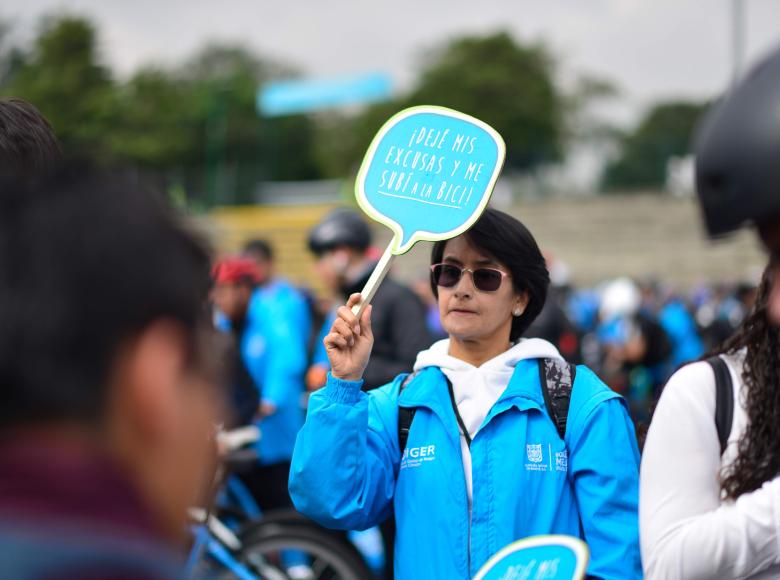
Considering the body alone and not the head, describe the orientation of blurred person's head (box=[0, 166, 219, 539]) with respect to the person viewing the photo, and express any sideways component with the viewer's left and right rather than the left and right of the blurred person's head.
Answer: facing away from the viewer and to the right of the viewer

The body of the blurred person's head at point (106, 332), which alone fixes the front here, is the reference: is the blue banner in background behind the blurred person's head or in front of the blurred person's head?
in front

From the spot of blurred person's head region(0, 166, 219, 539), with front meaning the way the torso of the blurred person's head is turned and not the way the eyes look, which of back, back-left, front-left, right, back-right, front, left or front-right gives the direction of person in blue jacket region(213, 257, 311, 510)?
front-left

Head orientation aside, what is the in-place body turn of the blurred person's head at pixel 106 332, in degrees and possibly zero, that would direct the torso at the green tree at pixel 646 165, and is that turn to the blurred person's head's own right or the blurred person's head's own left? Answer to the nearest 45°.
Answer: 0° — they already face it

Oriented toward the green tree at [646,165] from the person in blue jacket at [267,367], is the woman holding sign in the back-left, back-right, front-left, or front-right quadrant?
back-right

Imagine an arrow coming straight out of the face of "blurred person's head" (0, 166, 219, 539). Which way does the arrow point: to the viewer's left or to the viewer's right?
to the viewer's right

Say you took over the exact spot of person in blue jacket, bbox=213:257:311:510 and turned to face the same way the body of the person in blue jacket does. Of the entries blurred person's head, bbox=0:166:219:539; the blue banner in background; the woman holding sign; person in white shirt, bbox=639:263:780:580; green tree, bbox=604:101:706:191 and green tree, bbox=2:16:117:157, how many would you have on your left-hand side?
3

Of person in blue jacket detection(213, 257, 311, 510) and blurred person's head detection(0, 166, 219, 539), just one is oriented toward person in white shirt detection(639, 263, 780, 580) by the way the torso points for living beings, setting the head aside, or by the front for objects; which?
the blurred person's head
